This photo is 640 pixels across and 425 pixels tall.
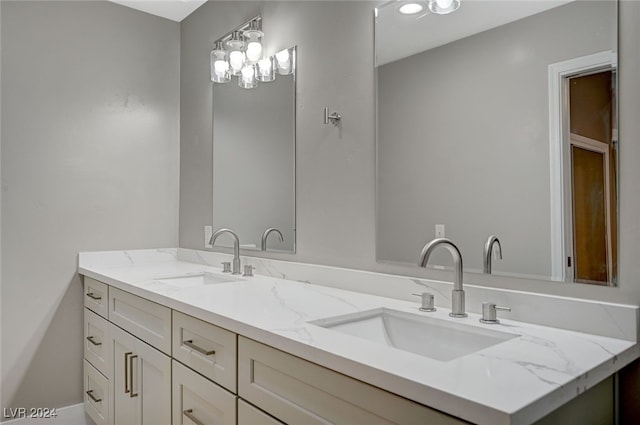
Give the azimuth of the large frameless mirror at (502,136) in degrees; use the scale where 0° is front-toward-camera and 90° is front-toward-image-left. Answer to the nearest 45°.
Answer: approximately 45°

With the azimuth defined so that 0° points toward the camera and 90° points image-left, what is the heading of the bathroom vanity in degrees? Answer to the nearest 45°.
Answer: approximately 45°

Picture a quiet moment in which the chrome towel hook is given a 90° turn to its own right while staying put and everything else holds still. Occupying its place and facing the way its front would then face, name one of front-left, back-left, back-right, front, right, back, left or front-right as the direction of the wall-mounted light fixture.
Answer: front

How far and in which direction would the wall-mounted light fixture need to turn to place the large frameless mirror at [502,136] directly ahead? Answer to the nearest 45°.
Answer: approximately 90° to its left

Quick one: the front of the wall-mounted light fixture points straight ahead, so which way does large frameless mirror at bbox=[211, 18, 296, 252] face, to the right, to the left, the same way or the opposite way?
the same way

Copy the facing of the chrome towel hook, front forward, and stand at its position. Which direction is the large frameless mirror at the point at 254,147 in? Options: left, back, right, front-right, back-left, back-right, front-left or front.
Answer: right

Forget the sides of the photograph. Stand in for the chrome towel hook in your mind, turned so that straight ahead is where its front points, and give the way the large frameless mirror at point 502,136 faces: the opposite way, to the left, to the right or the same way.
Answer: the same way

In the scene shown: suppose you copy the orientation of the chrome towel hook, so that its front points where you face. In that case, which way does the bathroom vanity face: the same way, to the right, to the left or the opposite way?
the same way

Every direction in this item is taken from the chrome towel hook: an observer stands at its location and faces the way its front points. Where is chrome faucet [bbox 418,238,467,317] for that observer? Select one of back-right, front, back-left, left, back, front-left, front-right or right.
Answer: left

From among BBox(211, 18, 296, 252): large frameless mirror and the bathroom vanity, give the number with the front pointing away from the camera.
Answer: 0

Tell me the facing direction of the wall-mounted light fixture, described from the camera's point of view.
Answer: facing the viewer and to the left of the viewer
